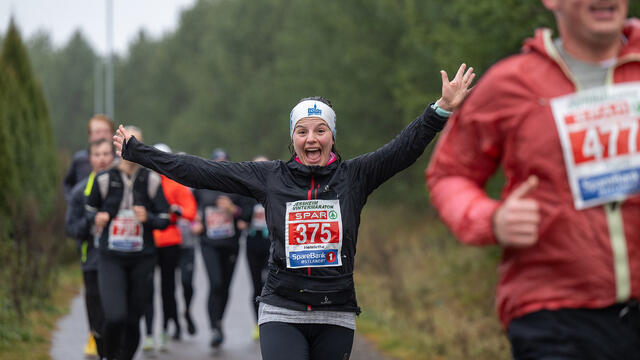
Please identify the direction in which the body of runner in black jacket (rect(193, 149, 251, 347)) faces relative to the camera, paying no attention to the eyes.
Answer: toward the camera

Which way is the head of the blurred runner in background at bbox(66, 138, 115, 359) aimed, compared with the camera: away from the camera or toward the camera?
toward the camera

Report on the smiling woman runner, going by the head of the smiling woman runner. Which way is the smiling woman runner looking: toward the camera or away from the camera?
toward the camera

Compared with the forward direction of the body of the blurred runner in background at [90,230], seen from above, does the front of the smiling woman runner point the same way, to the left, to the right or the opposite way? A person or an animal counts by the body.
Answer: the same way

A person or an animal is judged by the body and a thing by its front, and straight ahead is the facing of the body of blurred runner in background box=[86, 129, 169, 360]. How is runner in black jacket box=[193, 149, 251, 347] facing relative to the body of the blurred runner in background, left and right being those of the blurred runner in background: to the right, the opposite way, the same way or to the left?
the same way

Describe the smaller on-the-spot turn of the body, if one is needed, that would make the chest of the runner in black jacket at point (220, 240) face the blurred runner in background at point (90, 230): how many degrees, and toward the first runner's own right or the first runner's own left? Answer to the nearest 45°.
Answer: approximately 45° to the first runner's own right

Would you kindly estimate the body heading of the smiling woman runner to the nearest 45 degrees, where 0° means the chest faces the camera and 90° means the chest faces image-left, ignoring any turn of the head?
approximately 0°

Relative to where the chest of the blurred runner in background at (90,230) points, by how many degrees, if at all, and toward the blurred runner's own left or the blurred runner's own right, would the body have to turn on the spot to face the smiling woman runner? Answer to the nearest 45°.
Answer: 0° — they already face them

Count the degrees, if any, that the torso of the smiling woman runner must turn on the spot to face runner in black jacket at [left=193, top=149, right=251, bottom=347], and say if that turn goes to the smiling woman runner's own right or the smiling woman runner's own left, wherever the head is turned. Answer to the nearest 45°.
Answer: approximately 180°

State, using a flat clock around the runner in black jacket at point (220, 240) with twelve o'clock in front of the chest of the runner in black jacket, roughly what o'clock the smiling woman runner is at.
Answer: The smiling woman runner is roughly at 12 o'clock from the runner in black jacket.

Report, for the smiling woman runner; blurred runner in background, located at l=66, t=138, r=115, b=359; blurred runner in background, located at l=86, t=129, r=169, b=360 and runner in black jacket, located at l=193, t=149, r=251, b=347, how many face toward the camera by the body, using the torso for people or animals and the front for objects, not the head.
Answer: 4

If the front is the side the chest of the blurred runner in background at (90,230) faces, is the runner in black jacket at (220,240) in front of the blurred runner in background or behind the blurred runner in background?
behind

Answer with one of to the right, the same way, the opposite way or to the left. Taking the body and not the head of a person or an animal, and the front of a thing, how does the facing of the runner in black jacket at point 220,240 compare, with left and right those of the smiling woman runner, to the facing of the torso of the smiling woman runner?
the same way

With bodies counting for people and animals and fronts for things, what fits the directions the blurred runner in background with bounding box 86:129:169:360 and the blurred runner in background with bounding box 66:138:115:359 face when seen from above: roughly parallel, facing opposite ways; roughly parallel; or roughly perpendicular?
roughly parallel

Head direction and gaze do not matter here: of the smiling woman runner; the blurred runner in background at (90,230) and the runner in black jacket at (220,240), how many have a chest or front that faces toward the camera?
3

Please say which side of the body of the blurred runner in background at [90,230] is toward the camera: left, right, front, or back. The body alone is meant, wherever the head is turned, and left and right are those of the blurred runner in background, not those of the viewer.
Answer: front
